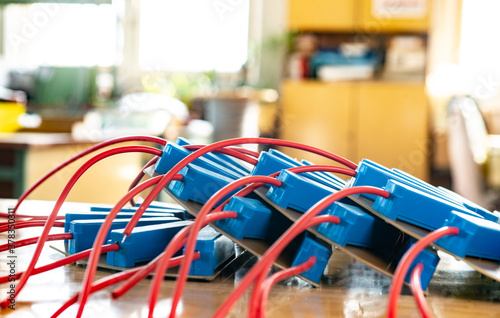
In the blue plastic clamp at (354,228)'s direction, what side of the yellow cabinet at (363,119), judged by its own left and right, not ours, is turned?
front

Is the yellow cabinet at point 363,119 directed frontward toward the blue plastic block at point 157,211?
yes

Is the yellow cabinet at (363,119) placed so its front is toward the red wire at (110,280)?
yes

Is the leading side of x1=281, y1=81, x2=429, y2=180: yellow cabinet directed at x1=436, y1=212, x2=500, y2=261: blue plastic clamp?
yes

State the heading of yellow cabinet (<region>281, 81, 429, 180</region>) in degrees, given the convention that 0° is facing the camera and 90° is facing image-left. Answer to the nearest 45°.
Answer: approximately 0°

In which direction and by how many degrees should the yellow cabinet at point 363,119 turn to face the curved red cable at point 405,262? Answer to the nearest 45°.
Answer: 0° — it already faces it

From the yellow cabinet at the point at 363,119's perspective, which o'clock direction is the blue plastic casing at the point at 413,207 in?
The blue plastic casing is roughly at 12 o'clock from the yellow cabinet.

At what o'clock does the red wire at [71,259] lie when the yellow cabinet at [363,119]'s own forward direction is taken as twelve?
The red wire is roughly at 12 o'clock from the yellow cabinet.

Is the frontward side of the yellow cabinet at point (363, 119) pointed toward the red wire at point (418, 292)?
yes

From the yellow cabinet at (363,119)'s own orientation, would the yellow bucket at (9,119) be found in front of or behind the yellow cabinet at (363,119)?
in front

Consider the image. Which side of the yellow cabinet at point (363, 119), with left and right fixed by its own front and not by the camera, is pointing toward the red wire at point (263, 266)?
front

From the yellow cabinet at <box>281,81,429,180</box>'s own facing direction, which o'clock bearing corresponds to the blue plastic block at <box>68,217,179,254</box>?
The blue plastic block is roughly at 12 o'clock from the yellow cabinet.
